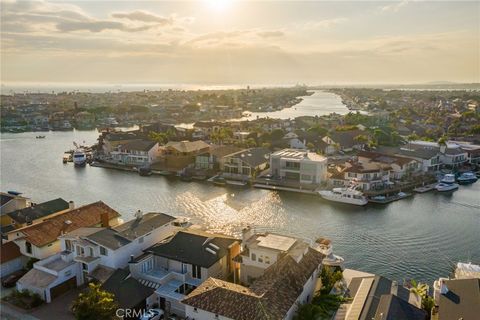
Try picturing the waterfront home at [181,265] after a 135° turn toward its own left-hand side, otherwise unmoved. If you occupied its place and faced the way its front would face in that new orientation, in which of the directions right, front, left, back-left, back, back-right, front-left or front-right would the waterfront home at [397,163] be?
front-left

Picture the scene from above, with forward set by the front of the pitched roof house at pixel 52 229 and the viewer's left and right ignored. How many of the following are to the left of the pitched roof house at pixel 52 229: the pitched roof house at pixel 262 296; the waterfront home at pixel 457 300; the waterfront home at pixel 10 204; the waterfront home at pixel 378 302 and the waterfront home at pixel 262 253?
4

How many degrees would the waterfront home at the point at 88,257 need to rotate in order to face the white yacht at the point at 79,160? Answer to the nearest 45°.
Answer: approximately 135° to its right

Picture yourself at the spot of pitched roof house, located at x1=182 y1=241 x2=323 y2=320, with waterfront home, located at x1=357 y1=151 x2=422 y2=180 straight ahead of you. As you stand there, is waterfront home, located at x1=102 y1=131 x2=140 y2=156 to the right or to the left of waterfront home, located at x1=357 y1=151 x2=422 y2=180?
left

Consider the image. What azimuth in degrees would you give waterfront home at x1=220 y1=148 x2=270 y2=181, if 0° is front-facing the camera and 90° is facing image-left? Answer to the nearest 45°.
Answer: approximately 45°

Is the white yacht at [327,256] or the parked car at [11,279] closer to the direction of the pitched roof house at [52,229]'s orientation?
the parked car

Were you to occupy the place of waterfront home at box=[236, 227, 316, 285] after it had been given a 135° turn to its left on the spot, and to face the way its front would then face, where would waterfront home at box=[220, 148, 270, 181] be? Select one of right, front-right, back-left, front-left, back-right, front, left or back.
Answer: left

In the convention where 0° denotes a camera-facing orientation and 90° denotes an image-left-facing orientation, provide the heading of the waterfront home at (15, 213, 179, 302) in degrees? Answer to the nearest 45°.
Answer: approximately 45°

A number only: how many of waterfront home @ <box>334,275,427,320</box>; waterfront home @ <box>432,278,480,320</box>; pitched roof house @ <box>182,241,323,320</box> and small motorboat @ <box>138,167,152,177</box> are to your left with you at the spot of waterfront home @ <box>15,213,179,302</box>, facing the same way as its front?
3

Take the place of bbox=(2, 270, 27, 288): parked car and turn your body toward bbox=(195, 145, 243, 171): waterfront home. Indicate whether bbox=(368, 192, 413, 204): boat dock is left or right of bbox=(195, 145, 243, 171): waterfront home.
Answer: right

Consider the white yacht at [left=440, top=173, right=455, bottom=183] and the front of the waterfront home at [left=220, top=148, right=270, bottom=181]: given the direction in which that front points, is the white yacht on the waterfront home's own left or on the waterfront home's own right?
on the waterfront home's own left
